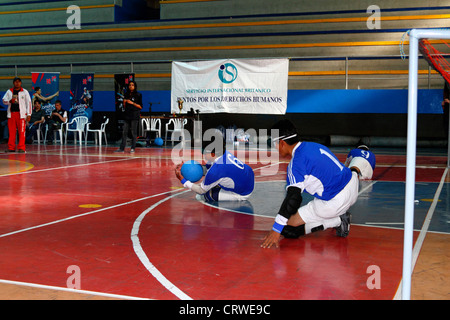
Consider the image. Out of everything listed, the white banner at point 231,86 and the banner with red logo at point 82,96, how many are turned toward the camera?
2

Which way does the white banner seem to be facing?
toward the camera

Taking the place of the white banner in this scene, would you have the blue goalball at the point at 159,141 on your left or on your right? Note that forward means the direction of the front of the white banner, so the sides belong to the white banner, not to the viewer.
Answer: on your right

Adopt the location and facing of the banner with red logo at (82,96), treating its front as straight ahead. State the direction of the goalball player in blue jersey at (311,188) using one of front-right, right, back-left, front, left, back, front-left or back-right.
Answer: front

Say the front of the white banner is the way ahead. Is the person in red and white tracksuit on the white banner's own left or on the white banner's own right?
on the white banner's own right

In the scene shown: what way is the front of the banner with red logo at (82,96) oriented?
toward the camera

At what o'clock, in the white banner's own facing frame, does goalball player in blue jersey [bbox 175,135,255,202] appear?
The goalball player in blue jersey is roughly at 12 o'clock from the white banner.

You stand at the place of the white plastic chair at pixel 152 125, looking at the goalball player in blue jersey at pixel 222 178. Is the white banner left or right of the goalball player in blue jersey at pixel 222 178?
left
